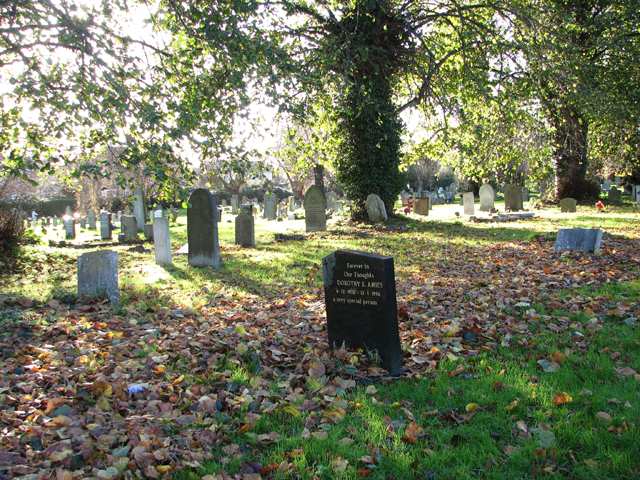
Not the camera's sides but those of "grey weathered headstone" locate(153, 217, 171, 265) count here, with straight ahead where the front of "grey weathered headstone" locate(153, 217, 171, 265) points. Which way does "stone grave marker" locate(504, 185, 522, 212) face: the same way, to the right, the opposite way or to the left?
the same way

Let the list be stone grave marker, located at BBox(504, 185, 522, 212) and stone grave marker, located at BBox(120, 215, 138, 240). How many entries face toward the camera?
2

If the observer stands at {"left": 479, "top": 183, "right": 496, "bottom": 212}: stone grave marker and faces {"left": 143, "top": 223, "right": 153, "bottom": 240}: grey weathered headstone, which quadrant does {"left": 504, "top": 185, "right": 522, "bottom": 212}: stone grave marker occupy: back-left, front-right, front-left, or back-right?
back-left

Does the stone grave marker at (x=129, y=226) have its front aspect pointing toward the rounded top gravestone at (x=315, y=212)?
no

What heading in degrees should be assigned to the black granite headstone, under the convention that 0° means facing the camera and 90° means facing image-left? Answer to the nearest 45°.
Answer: approximately 45°

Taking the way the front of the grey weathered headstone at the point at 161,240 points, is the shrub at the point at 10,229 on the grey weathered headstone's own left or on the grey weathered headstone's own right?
on the grey weathered headstone's own right

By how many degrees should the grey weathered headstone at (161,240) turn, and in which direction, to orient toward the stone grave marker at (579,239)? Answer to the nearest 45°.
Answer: approximately 90° to its left

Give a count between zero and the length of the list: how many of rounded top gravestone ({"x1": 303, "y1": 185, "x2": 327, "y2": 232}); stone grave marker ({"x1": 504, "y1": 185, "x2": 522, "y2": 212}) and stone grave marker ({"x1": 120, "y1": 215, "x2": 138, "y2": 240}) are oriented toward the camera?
3

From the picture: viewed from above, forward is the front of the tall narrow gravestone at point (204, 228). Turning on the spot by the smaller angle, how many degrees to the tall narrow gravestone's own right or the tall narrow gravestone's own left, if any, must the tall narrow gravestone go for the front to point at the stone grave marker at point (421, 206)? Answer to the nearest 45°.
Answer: approximately 180°

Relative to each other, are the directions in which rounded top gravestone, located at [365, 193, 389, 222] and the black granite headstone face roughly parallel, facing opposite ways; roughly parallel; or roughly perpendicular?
roughly parallel

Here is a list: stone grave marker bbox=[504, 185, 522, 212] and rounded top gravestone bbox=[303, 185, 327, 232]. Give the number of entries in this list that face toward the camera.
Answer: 2

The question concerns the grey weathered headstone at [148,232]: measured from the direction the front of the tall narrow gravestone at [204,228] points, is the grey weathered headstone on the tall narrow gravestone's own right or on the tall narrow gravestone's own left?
on the tall narrow gravestone's own right

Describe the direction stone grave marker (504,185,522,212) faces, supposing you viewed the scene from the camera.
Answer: facing the viewer

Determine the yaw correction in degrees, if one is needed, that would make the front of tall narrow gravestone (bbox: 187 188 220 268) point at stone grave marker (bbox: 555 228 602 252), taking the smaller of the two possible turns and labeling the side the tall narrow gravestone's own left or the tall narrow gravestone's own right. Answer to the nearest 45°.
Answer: approximately 135° to the tall narrow gravestone's own left

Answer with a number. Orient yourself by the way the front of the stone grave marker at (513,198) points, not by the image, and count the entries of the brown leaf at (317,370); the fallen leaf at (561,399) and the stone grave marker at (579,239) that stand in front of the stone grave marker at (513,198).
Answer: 3

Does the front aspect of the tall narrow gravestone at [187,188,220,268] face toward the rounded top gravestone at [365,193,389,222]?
no

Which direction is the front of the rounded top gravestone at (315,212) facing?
toward the camera

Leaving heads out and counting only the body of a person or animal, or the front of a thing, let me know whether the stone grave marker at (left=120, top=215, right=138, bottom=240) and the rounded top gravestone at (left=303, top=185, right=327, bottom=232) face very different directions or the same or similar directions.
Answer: same or similar directions

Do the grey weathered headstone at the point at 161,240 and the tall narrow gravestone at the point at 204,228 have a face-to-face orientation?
no
